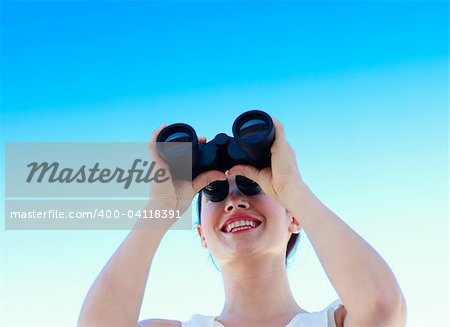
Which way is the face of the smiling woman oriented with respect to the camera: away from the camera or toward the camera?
toward the camera

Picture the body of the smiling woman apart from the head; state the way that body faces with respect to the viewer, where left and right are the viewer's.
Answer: facing the viewer
